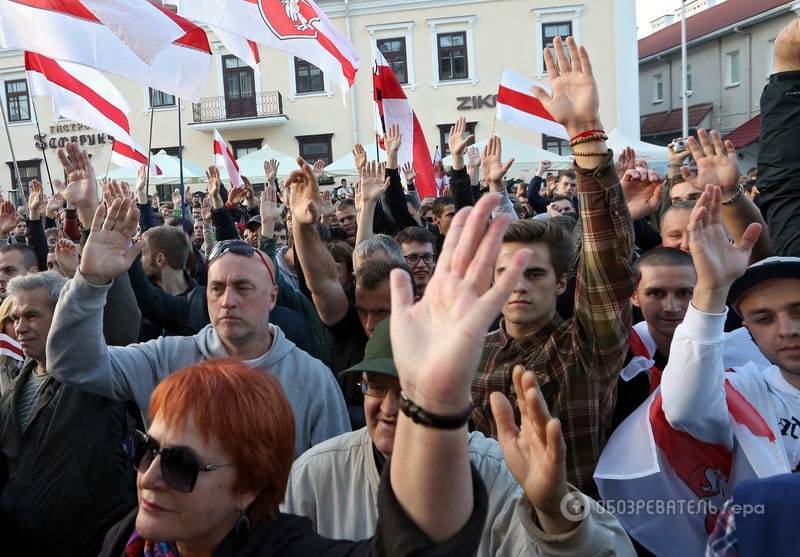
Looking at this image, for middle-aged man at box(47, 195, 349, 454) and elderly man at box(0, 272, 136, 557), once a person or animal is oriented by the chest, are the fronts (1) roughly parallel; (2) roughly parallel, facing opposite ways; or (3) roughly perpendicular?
roughly parallel

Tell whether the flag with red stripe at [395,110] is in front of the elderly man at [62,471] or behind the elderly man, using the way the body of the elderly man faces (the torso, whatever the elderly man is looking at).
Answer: behind

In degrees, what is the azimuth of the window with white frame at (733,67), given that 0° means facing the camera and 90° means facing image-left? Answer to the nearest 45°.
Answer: approximately 45°

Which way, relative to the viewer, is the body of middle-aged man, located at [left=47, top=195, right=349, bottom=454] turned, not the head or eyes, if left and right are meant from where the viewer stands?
facing the viewer and to the left of the viewer

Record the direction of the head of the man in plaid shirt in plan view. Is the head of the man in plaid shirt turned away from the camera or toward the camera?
toward the camera

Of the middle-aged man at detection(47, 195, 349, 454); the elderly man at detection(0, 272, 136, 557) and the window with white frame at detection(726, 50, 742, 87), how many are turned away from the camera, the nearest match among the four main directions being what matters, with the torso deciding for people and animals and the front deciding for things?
0

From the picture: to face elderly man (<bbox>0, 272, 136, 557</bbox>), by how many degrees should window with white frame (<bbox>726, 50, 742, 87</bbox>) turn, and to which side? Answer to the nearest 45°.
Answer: approximately 45° to its left

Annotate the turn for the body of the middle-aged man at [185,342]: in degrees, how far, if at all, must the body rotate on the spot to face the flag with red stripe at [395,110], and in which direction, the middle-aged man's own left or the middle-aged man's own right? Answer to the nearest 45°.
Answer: approximately 180°

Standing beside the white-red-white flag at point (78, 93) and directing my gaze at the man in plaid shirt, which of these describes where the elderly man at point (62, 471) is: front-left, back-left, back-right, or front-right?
front-right

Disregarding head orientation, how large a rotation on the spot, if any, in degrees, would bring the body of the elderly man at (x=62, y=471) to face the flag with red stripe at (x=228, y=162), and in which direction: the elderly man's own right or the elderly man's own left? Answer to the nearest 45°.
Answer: approximately 135° to the elderly man's own right

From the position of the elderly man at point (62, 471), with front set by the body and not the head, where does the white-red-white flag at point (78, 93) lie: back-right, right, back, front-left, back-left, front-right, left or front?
back-right

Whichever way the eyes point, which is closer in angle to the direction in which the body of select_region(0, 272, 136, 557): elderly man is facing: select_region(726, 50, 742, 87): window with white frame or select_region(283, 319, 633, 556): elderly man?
the elderly man

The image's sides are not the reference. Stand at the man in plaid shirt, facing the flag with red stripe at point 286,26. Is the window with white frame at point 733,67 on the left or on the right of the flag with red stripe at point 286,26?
right

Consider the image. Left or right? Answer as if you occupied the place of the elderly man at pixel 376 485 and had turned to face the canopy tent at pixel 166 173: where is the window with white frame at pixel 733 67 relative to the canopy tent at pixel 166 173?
right

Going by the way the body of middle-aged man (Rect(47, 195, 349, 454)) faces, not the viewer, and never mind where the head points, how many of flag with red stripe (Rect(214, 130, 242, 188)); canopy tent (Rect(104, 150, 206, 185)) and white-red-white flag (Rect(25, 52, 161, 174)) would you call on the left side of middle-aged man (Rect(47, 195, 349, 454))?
0
